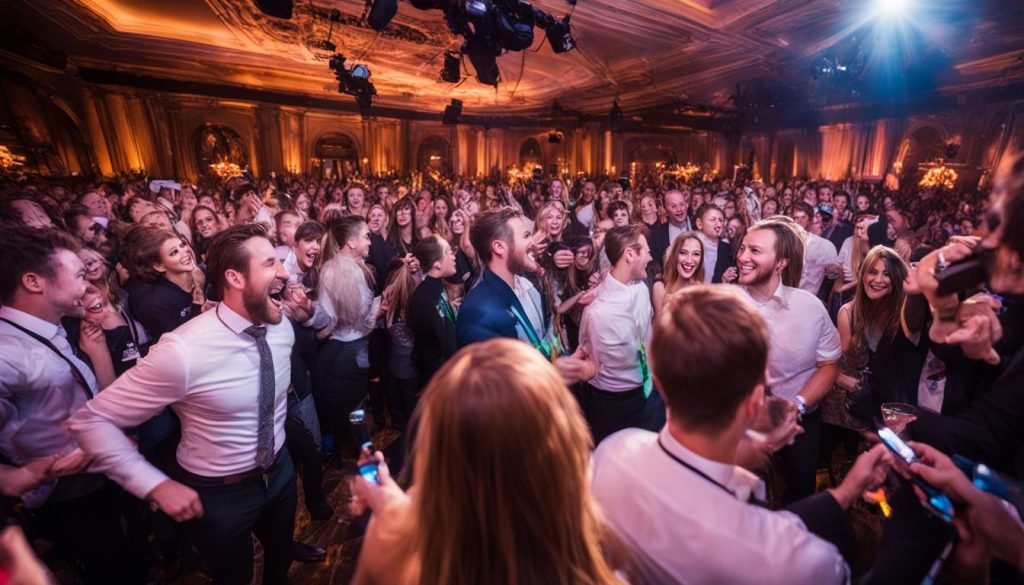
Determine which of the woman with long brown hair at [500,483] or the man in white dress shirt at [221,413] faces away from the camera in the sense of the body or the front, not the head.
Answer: the woman with long brown hair

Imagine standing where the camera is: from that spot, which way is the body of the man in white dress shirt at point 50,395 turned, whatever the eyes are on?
to the viewer's right

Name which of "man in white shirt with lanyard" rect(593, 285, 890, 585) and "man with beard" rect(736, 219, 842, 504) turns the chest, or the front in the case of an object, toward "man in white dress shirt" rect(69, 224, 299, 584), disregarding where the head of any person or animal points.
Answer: the man with beard

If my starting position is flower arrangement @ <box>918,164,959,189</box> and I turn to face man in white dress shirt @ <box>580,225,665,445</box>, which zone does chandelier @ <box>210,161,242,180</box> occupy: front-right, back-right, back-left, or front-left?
front-right

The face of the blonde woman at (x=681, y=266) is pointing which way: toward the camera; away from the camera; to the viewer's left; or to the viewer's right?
toward the camera

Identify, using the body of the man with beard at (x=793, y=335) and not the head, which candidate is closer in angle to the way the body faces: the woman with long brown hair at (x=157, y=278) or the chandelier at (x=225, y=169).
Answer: the woman with long brown hair

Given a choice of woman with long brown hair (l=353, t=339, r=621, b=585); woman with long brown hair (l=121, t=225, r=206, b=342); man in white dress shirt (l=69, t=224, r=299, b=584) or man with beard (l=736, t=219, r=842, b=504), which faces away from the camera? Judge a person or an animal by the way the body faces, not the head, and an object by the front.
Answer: woman with long brown hair (l=353, t=339, r=621, b=585)

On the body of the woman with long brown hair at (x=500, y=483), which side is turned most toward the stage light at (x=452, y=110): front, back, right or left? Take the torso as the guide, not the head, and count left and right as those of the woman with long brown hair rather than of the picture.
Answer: front

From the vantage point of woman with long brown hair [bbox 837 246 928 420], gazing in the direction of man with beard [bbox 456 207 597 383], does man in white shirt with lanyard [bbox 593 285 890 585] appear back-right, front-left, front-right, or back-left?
front-left

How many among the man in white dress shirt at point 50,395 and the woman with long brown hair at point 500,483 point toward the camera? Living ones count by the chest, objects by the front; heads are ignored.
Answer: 0

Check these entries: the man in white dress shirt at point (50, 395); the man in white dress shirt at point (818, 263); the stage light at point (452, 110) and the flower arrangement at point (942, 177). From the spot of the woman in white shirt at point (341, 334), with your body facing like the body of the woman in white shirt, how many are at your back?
1

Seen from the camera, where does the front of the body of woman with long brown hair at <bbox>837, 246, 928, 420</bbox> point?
toward the camera

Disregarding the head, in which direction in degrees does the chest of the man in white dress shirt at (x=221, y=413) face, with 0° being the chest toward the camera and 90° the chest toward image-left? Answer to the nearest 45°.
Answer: approximately 315°

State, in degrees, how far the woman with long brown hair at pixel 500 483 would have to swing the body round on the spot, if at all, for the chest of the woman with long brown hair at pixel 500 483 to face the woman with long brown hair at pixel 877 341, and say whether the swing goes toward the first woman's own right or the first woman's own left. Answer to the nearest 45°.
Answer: approximately 45° to the first woman's own right

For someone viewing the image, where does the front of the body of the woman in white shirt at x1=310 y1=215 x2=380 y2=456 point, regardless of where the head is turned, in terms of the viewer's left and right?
facing away from the viewer and to the right of the viewer

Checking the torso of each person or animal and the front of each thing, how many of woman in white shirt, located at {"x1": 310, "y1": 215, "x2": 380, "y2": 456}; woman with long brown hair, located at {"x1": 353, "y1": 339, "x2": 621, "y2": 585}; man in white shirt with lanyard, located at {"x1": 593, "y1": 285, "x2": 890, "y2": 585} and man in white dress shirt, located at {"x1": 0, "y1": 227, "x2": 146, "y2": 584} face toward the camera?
0
